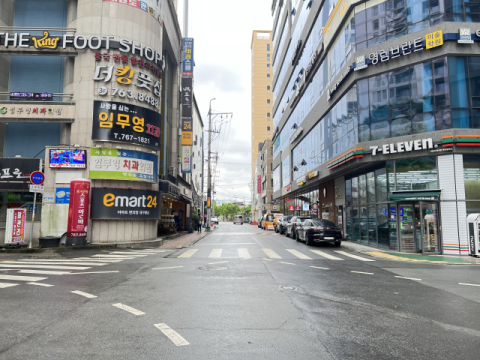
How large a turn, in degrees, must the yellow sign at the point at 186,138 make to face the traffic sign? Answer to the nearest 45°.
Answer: approximately 45° to its right

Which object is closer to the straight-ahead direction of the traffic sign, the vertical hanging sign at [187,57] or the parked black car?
the parked black car

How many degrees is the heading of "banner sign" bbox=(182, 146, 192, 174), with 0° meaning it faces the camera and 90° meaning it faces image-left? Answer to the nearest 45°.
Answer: approximately 0°

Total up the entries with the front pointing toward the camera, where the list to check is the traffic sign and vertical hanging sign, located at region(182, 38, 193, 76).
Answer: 2
